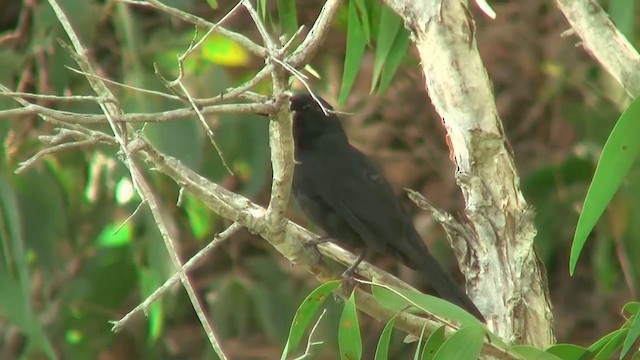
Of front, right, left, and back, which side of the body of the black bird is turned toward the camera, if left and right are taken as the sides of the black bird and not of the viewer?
left

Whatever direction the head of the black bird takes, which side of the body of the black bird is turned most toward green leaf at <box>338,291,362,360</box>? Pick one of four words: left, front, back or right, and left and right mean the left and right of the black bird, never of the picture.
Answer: left

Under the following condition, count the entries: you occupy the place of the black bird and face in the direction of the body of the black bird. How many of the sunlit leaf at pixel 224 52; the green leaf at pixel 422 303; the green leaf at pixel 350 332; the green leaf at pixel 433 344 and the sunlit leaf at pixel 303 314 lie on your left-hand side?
4

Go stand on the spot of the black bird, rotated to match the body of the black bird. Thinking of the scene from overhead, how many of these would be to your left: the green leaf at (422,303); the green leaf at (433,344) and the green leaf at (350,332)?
3

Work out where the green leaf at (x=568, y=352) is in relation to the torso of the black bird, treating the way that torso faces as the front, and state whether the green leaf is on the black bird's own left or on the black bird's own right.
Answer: on the black bird's own left

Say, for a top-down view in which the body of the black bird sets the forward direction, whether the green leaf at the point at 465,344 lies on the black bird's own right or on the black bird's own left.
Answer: on the black bird's own left

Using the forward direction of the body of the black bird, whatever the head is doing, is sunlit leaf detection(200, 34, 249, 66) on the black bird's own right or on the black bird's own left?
on the black bird's own right

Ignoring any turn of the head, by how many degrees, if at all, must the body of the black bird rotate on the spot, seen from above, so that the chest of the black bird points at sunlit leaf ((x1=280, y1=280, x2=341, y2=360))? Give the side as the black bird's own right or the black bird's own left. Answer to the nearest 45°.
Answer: approximately 90° to the black bird's own left

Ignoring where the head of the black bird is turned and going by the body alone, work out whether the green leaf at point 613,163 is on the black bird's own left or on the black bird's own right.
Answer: on the black bird's own left
